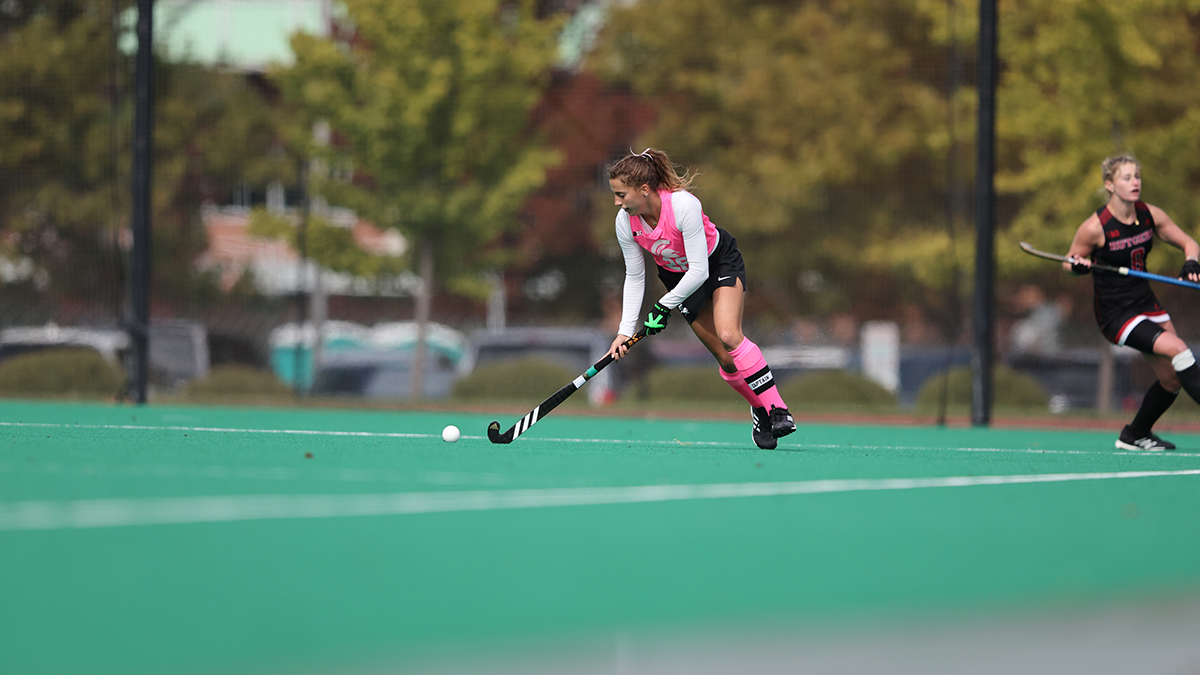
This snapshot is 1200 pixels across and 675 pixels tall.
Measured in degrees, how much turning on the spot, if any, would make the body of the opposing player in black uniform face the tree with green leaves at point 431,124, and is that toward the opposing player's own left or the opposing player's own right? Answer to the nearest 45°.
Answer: approximately 180°

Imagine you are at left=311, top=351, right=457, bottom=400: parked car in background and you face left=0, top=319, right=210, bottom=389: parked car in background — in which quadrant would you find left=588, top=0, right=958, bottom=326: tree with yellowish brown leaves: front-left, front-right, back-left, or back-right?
back-right

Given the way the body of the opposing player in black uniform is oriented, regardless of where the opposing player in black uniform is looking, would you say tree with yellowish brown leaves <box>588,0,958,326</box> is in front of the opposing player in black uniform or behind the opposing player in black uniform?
behind
